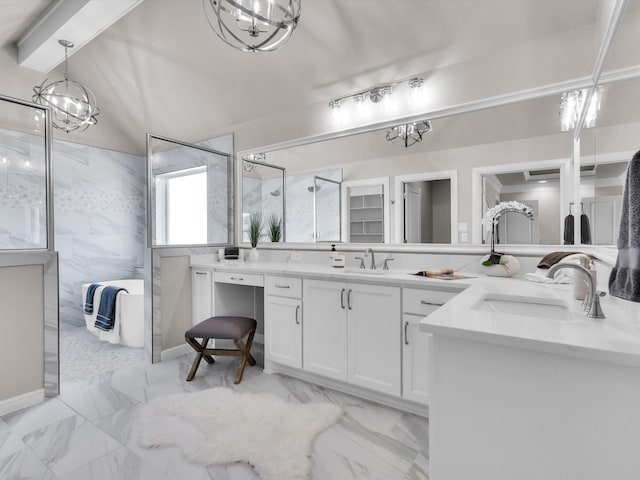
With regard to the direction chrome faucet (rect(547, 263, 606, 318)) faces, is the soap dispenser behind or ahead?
ahead

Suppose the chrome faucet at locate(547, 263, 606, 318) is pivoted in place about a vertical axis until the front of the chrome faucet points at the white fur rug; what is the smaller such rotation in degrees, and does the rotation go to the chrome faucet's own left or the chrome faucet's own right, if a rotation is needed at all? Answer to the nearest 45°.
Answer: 0° — it already faces it

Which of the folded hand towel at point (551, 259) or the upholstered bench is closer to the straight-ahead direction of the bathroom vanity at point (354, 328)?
the upholstered bench

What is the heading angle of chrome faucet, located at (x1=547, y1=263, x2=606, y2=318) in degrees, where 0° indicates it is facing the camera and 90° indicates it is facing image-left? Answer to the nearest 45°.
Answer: approximately 90°

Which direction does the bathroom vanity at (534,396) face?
to the viewer's left

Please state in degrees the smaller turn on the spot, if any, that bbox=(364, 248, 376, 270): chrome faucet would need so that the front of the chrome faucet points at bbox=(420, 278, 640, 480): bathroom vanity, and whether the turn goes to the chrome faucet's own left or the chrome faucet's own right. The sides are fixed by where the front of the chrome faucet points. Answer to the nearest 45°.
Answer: approximately 45° to the chrome faucet's own left

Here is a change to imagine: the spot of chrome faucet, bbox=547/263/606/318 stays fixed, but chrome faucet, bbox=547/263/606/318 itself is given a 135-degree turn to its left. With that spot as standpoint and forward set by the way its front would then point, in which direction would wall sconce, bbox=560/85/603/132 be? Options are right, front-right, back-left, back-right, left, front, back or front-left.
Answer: back-left

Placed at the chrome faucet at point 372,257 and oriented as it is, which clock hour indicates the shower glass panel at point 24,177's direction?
The shower glass panel is roughly at 1 o'clock from the chrome faucet.

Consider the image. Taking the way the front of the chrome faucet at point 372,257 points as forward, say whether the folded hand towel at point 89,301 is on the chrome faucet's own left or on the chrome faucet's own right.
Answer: on the chrome faucet's own right

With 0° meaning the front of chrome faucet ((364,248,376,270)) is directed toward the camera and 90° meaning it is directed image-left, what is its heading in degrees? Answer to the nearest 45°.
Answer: approximately 45°

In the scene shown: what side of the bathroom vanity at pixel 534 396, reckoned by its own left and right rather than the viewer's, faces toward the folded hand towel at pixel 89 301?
front
